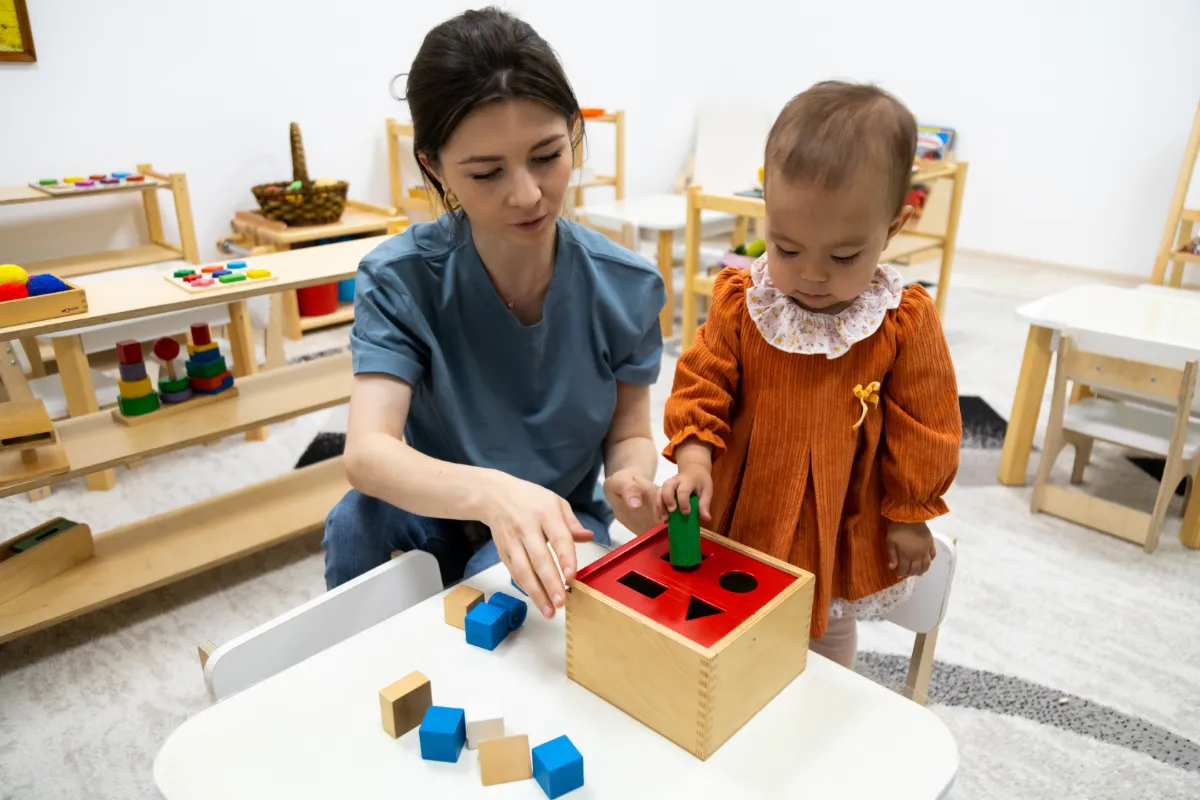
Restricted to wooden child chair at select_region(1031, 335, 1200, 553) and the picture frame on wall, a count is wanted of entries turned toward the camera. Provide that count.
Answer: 1

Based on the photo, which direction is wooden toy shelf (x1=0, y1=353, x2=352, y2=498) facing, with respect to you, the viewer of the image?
facing the viewer and to the right of the viewer

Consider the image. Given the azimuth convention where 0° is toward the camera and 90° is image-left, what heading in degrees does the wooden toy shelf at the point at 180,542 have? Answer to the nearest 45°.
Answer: approximately 315°

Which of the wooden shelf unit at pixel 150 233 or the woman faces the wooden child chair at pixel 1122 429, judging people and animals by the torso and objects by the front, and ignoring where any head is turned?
the wooden shelf unit

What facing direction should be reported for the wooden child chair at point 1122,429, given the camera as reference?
facing away from the viewer and to the right of the viewer

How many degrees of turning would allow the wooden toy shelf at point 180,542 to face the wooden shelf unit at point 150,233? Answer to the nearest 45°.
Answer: approximately 135° to its left

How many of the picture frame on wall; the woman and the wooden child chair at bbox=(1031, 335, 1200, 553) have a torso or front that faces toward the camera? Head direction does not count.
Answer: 2

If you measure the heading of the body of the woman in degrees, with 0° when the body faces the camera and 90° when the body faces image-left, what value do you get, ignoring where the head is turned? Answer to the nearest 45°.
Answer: approximately 0°
